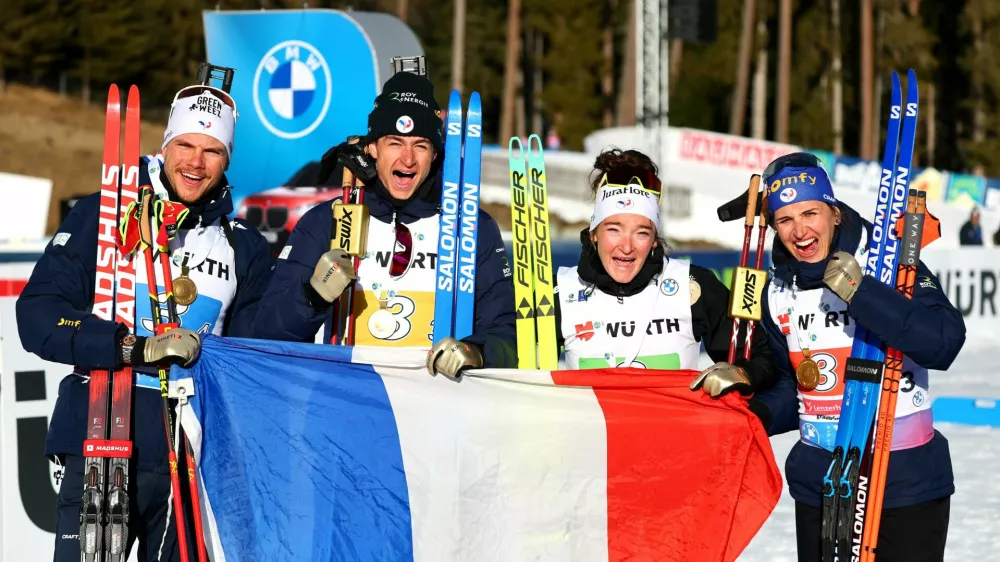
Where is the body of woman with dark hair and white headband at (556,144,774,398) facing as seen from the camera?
toward the camera

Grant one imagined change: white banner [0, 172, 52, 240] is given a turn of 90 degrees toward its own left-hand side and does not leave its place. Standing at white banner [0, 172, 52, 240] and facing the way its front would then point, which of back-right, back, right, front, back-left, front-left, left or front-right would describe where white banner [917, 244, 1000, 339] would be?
front-right

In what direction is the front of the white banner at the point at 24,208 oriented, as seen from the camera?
facing the viewer

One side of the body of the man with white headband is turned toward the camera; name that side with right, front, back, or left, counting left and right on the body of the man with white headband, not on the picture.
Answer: front

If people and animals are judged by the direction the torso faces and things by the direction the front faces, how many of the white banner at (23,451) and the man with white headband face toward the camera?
2

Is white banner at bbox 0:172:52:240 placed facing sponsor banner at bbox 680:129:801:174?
no

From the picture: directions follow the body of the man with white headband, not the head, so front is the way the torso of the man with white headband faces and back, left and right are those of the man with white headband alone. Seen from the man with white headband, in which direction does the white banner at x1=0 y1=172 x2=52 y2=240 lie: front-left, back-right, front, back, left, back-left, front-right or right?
back

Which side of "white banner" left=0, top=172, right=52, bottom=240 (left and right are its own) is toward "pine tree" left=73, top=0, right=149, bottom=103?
back

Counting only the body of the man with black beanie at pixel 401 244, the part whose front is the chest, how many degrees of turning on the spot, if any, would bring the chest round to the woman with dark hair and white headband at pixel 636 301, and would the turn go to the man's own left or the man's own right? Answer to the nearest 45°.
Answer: approximately 90° to the man's own left

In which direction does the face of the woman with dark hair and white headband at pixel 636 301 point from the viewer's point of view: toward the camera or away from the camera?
toward the camera

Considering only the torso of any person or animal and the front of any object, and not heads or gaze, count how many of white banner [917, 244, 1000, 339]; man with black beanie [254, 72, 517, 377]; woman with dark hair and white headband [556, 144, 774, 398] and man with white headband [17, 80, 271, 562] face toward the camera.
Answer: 4

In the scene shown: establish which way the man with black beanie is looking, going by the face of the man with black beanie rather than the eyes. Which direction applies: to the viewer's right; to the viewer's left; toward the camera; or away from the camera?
toward the camera

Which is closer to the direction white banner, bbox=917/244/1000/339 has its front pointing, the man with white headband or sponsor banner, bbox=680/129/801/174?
the man with white headband

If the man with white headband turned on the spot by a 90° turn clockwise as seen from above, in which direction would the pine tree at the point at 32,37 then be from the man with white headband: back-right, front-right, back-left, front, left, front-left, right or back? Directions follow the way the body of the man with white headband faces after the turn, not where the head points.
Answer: right

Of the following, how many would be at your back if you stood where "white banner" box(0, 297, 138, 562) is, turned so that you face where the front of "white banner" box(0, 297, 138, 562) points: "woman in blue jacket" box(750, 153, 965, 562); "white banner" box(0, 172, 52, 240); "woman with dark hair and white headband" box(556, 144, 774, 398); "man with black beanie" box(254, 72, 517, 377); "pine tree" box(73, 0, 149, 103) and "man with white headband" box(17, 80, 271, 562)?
2

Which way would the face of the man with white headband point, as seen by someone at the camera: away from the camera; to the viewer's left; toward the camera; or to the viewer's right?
toward the camera

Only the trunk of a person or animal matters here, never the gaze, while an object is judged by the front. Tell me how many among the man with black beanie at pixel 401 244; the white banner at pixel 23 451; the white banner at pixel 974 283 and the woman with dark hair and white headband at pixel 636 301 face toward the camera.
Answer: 4

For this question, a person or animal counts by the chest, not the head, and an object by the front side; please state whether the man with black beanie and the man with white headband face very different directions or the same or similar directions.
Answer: same or similar directions

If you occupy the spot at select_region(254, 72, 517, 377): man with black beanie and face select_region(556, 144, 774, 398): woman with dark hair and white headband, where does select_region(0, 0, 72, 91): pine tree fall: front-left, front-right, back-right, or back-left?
back-left

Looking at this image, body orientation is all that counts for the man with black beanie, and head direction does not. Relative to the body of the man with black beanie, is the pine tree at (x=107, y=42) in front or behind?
behind

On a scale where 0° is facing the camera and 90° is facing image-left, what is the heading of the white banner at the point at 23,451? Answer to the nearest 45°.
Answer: approximately 0°

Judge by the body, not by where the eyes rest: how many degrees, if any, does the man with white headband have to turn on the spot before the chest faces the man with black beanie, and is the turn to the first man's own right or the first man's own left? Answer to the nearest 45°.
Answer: approximately 90° to the first man's own left

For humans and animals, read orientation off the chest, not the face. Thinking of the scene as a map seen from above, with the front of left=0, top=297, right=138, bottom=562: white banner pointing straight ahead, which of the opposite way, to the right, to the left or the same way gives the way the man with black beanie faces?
the same way
